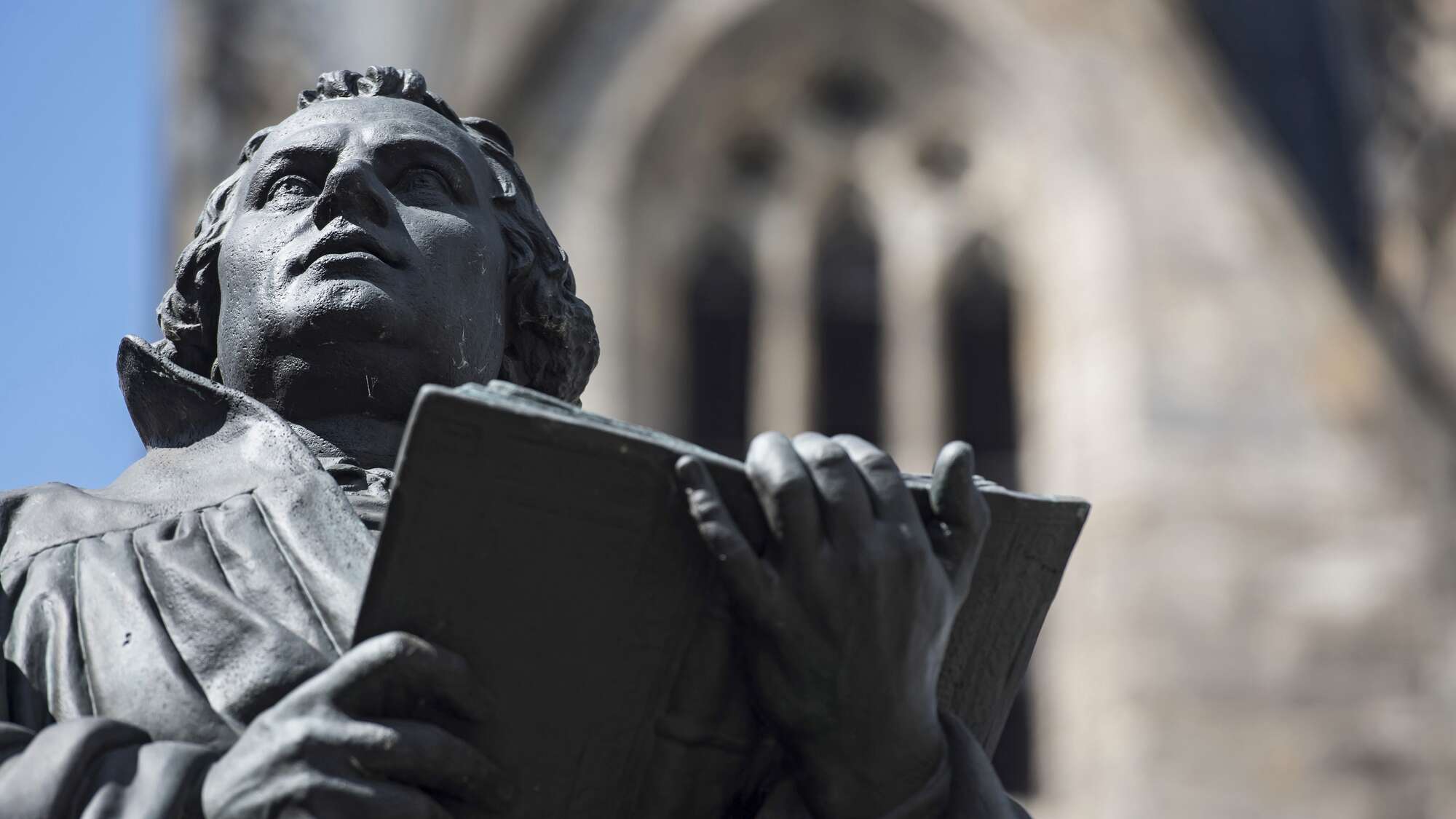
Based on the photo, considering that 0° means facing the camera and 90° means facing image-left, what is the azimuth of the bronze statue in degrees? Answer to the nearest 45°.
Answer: approximately 0°
